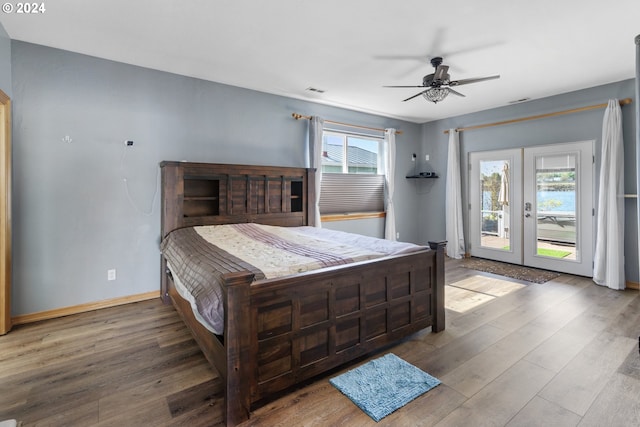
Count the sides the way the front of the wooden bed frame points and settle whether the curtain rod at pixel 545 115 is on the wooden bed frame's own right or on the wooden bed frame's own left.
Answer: on the wooden bed frame's own left

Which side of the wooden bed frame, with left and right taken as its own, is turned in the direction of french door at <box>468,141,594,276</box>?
left

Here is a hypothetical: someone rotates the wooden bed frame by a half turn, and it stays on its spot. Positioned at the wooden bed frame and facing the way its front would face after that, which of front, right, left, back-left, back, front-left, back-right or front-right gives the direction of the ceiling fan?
right

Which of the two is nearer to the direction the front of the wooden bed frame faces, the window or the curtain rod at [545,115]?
the curtain rod

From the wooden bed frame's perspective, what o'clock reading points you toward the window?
The window is roughly at 8 o'clock from the wooden bed frame.

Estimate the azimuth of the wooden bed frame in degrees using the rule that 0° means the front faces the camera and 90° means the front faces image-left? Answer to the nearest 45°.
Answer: approximately 315°
